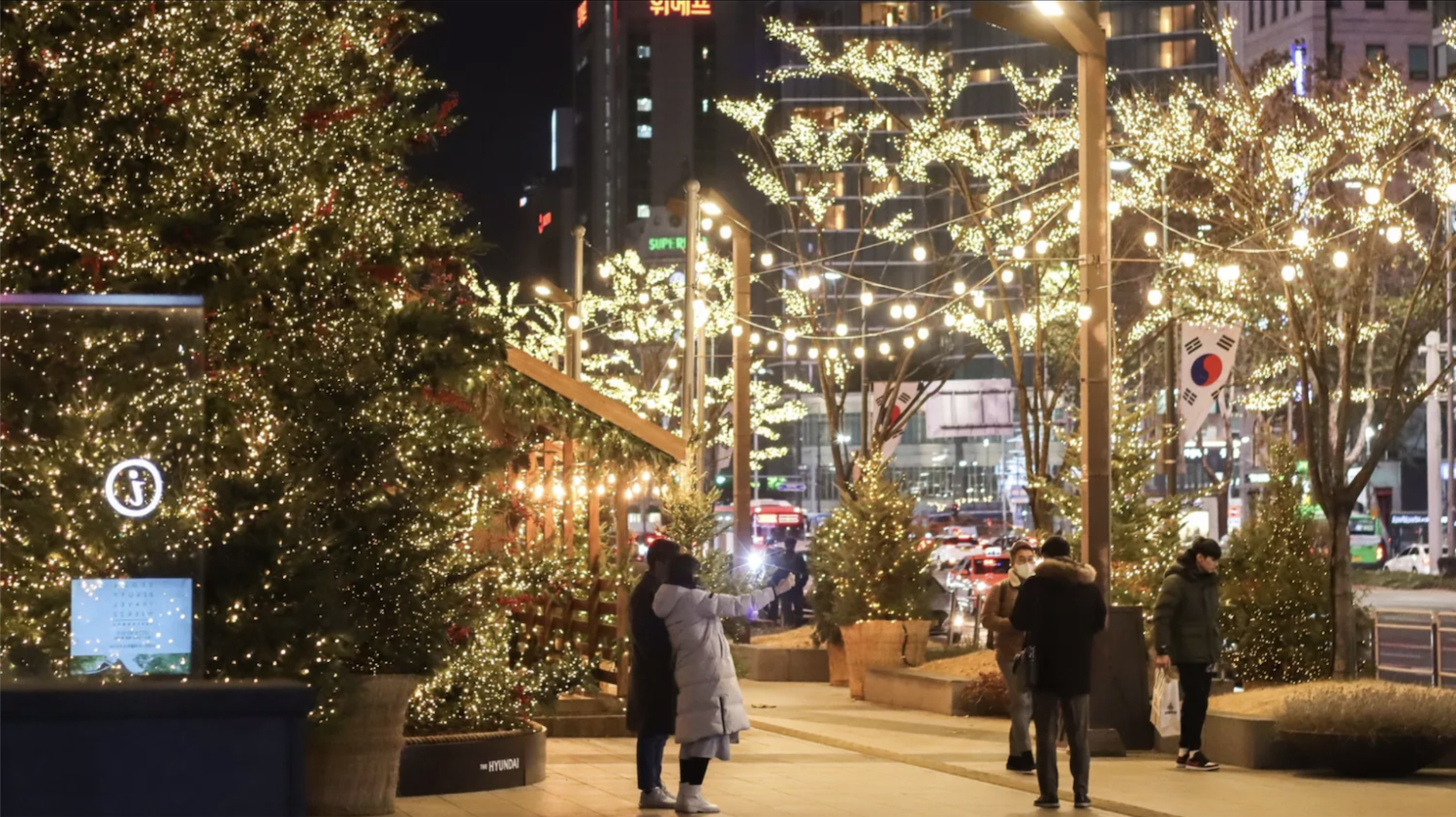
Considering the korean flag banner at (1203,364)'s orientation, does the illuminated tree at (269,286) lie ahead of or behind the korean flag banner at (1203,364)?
ahead

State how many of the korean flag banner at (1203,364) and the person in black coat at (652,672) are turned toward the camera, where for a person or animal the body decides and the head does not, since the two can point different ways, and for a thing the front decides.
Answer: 1

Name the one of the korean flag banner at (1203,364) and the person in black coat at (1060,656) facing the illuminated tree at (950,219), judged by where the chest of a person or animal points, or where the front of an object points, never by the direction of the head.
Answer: the person in black coat

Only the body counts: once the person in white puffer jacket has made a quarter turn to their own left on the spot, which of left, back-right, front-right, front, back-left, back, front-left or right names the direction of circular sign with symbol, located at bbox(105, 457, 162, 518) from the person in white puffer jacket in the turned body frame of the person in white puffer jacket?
back-left

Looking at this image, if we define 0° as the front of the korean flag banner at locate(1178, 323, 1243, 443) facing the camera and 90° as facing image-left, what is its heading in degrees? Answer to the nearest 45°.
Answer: approximately 0°

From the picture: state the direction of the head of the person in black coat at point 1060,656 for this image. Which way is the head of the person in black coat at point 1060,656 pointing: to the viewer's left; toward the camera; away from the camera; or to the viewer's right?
away from the camera

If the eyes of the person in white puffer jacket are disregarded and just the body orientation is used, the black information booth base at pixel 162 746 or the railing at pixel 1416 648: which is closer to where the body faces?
the railing

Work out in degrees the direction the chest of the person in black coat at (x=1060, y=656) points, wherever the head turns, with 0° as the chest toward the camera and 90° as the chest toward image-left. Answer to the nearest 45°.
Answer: approximately 180°

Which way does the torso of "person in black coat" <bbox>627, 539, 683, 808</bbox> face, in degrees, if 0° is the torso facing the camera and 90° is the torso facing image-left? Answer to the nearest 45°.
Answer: approximately 270°
